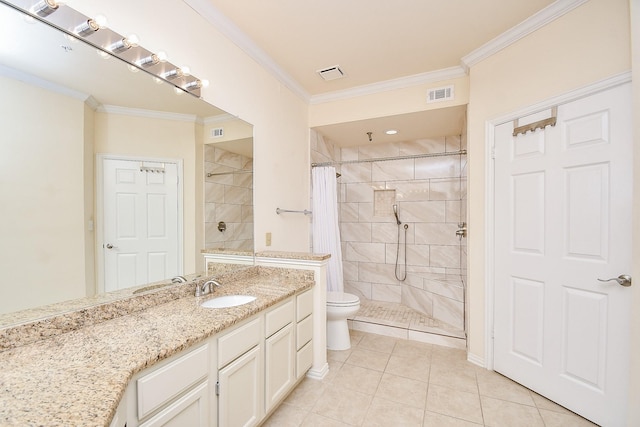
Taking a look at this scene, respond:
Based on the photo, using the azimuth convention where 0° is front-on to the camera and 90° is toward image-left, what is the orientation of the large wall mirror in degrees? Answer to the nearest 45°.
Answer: approximately 315°

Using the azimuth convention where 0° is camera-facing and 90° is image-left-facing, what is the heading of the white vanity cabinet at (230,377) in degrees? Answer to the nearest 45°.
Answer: approximately 315°

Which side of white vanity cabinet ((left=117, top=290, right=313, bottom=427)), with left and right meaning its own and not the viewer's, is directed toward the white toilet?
left

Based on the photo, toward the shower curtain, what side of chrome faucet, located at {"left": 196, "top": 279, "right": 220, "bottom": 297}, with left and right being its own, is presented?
left

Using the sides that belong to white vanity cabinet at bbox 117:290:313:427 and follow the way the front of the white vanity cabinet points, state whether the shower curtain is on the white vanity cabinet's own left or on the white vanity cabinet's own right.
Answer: on the white vanity cabinet's own left
